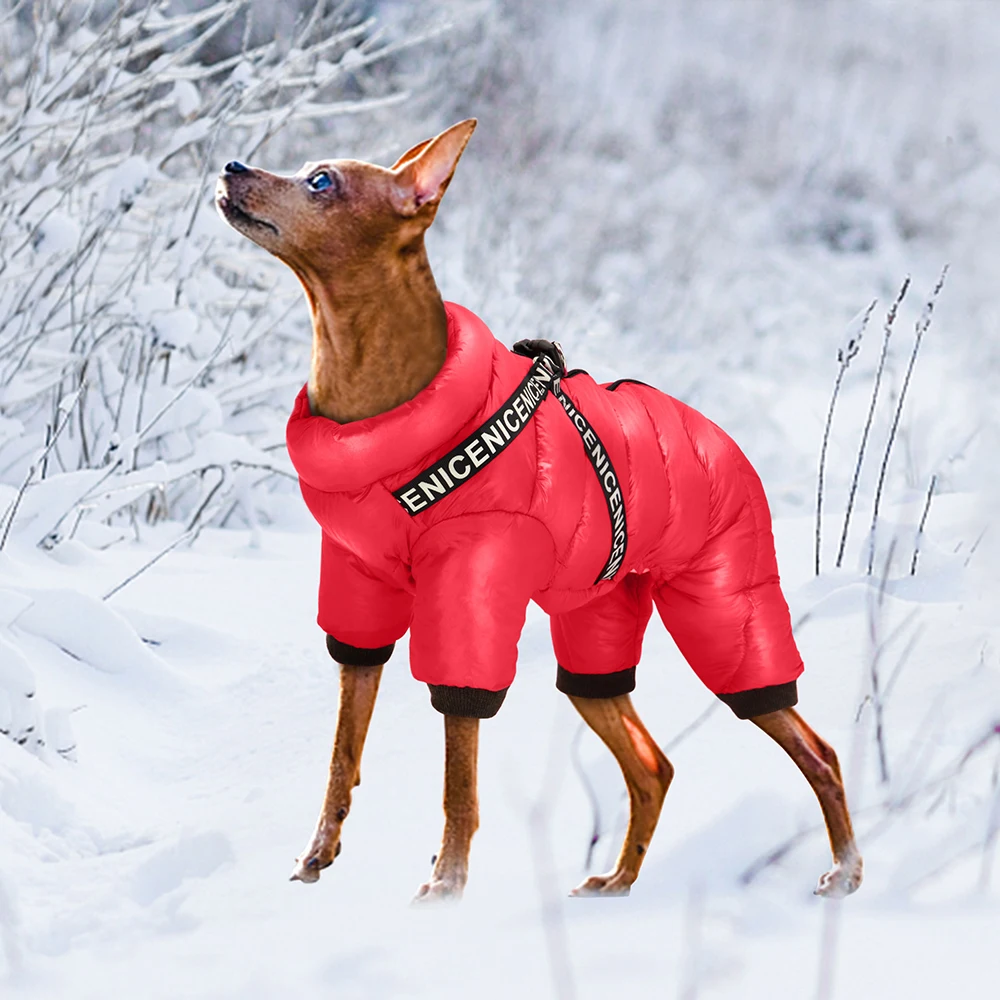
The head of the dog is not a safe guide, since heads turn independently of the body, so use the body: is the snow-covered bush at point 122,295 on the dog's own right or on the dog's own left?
on the dog's own right

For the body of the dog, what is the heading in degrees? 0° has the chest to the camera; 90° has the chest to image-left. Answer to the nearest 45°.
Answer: approximately 45°

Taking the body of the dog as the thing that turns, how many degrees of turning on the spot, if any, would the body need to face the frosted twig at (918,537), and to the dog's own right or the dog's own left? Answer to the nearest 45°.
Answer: approximately 180°
